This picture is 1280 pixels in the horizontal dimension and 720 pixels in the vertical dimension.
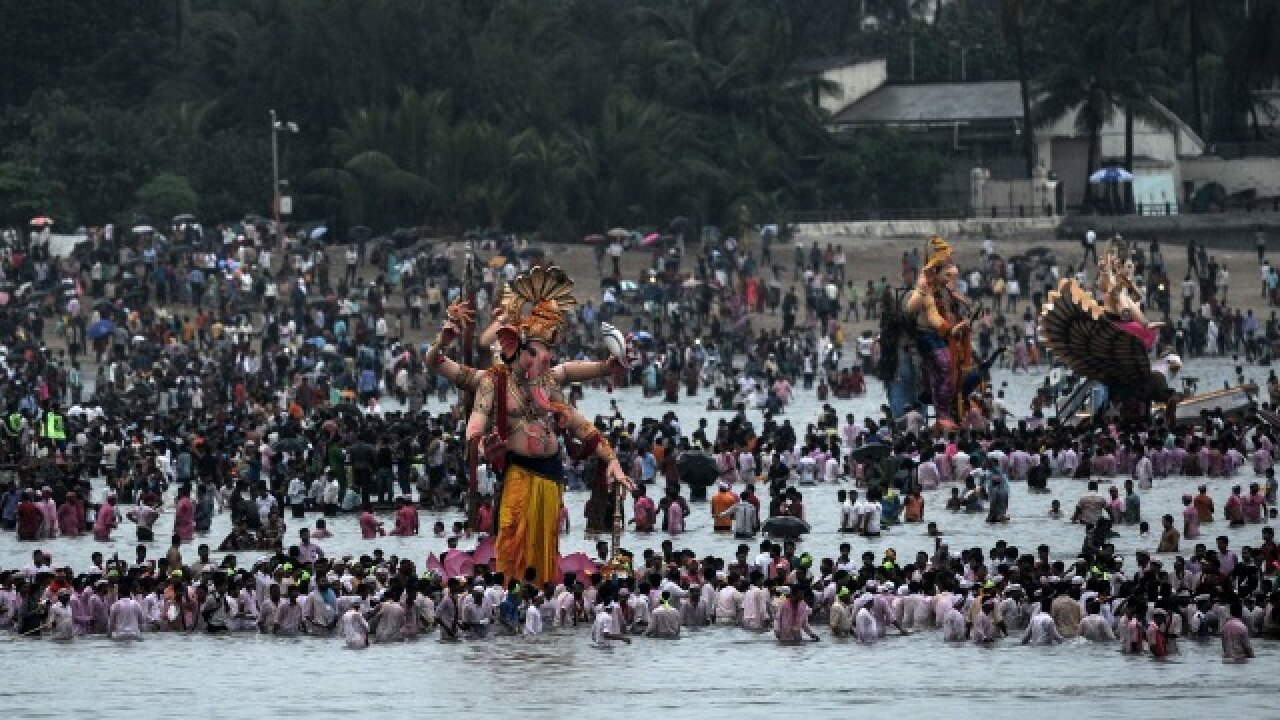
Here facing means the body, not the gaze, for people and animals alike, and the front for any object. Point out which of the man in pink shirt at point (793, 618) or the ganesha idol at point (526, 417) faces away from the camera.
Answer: the man in pink shirt

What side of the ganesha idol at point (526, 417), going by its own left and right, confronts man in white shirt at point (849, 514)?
left

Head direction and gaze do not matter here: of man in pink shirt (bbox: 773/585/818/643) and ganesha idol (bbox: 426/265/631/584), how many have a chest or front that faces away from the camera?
1

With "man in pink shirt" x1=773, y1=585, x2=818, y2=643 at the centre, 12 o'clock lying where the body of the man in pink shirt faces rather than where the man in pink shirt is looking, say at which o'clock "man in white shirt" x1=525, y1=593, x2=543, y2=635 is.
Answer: The man in white shirt is roughly at 9 o'clock from the man in pink shirt.

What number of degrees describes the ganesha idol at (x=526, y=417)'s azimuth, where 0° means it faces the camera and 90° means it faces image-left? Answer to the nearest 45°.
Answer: approximately 315°

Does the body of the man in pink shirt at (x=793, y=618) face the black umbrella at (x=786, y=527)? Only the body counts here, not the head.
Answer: yes

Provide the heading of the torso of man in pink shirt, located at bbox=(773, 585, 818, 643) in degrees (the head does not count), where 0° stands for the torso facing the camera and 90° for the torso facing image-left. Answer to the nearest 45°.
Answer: approximately 180°
